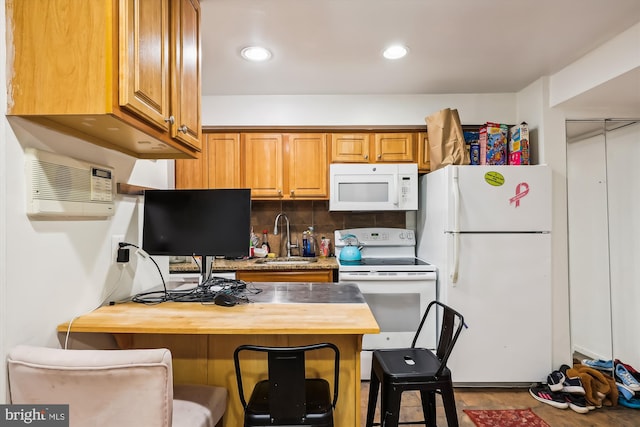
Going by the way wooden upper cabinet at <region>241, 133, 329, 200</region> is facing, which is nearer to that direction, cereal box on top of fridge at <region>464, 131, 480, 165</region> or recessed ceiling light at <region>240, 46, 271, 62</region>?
the recessed ceiling light

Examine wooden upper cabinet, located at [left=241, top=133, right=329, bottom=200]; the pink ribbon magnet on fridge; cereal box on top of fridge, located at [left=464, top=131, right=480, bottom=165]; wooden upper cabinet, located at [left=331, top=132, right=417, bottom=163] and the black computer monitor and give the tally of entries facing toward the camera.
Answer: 5

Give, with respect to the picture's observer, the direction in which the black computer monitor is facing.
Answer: facing the viewer

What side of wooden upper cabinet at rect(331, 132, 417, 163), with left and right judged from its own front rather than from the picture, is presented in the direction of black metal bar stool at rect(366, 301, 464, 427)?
front

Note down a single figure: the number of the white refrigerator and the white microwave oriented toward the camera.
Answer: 2

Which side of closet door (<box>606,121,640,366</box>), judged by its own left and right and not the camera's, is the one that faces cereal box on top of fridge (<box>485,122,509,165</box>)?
right

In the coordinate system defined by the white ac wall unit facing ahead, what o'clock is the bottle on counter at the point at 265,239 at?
The bottle on counter is roughly at 9 o'clock from the white ac wall unit.

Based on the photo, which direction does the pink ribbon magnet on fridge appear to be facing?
toward the camera

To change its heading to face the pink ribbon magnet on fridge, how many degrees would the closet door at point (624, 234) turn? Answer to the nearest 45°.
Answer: approximately 90° to its right

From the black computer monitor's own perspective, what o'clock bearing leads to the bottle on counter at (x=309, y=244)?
The bottle on counter is roughly at 7 o'clock from the black computer monitor.

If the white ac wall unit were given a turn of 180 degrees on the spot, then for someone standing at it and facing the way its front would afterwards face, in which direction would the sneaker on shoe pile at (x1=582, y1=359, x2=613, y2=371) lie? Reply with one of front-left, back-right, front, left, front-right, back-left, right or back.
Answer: back-right

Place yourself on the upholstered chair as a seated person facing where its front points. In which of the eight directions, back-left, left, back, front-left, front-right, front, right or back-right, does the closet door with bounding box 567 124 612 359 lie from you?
front-right

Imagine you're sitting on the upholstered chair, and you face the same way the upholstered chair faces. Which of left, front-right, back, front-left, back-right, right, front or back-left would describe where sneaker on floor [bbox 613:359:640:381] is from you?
front-right

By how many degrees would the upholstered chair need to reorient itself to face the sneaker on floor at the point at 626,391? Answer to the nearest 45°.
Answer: approximately 45° to its right

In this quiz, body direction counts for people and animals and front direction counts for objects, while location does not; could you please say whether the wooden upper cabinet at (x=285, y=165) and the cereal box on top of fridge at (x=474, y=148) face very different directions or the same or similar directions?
same or similar directions

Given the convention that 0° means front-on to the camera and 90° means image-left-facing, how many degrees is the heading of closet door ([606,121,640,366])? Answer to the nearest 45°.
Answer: approximately 45°

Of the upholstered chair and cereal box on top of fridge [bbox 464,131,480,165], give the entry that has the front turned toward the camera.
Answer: the cereal box on top of fridge

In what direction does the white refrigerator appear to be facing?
toward the camera

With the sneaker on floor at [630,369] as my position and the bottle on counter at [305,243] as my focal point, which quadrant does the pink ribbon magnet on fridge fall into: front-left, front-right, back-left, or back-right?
front-left

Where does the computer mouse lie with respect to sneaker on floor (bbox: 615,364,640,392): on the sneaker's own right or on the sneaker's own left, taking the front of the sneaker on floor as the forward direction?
on the sneaker's own right

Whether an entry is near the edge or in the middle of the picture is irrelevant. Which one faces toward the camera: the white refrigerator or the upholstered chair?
the white refrigerator

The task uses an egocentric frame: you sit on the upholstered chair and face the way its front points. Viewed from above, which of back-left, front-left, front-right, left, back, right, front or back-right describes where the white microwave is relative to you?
front
